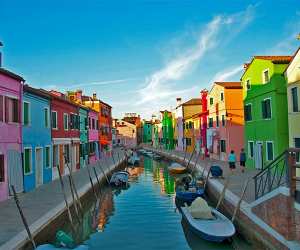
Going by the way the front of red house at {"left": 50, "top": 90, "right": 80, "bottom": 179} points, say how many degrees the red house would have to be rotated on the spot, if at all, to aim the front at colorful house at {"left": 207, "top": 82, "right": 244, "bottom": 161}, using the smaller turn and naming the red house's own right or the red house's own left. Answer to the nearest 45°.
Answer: approximately 45° to the red house's own left

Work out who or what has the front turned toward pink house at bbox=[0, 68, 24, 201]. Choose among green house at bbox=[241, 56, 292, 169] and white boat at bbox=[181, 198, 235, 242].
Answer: the green house

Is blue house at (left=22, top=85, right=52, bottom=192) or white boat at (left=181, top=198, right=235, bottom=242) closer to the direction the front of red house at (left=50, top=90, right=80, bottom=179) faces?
the white boat

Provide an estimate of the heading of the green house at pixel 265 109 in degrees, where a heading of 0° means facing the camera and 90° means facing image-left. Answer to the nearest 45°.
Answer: approximately 45°

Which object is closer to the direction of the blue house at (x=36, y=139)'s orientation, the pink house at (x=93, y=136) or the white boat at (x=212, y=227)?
the white boat

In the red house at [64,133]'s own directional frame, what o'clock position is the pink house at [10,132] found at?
The pink house is roughly at 2 o'clock from the red house.

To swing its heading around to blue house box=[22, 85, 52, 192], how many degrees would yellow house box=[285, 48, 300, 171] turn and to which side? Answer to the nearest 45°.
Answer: approximately 45° to its right

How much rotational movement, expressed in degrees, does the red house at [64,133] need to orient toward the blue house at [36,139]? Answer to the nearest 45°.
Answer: approximately 45° to its right

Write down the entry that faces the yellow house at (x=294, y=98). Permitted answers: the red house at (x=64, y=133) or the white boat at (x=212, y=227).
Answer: the red house

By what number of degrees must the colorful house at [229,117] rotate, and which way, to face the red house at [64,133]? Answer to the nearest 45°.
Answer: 0° — it already faces it

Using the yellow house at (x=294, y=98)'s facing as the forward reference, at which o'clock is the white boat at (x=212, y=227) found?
The white boat is roughly at 11 o'clock from the yellow house.
